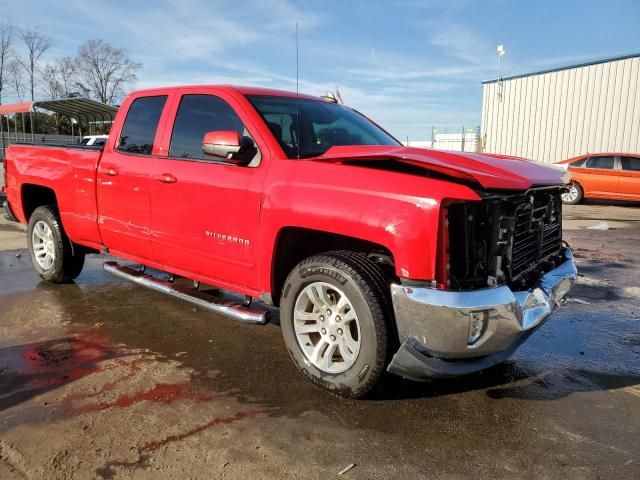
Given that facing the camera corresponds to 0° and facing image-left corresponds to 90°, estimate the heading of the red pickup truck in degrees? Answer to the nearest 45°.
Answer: approximately 315°

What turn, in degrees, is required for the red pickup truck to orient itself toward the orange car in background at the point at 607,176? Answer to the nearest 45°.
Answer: approximately 90° to its left

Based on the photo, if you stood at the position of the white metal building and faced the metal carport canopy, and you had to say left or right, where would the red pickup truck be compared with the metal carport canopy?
left

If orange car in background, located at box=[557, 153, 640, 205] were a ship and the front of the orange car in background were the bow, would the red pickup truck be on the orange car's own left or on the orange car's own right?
on the orange car's own right

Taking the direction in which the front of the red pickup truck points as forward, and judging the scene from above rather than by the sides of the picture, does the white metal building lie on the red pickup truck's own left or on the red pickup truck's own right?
on the red pickup truck's own left

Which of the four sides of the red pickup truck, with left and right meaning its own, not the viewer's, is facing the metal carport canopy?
back
